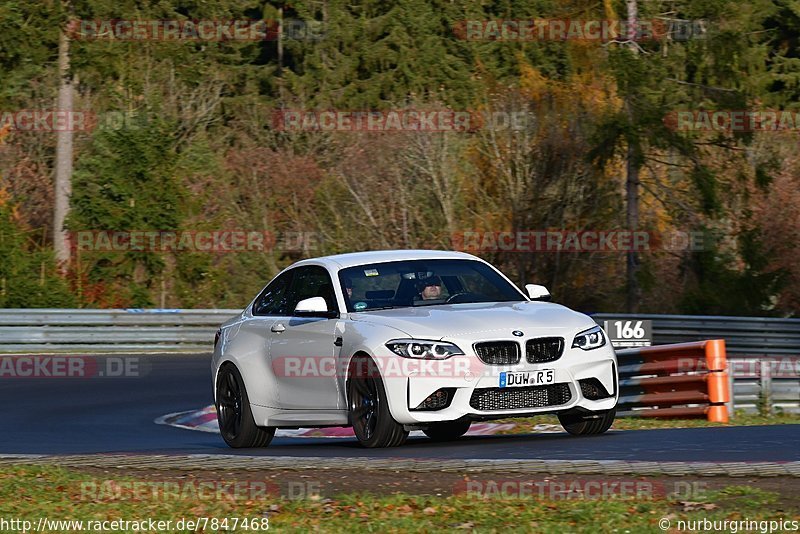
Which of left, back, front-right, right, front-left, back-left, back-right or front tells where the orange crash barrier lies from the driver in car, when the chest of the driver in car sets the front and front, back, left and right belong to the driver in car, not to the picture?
left

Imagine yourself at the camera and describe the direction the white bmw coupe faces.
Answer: facing the viewer and to the right of the viewer

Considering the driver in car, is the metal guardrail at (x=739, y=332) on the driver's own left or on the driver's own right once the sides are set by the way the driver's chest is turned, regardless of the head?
on the driver's own left

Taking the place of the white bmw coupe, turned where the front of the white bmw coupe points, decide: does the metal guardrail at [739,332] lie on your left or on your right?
on your left

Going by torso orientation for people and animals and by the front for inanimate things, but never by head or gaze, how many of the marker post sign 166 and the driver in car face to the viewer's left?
0

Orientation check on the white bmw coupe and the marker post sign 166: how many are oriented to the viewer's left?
0

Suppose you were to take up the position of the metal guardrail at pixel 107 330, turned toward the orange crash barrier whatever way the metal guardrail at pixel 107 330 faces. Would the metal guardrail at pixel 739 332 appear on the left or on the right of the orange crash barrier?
left

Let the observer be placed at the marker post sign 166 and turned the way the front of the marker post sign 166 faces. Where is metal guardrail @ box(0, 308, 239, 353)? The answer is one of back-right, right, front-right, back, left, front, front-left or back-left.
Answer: back-right

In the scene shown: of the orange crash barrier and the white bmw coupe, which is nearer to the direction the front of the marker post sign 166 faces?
the white bmw coupe

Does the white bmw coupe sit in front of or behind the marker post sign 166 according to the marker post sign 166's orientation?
in front

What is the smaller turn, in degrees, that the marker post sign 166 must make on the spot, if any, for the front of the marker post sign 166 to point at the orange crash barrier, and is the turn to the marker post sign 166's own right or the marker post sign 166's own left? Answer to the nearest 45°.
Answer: approximately 45° to the marker post sign 166's own left
